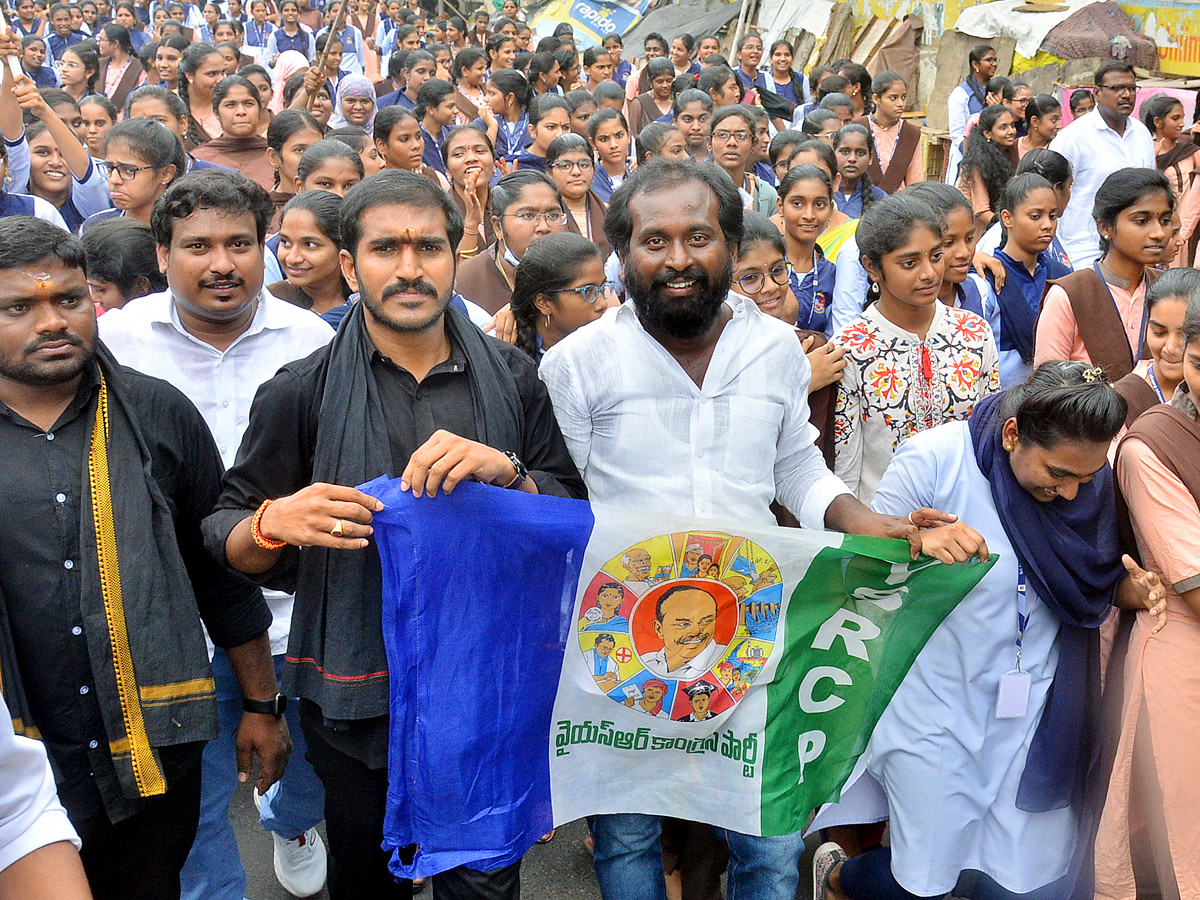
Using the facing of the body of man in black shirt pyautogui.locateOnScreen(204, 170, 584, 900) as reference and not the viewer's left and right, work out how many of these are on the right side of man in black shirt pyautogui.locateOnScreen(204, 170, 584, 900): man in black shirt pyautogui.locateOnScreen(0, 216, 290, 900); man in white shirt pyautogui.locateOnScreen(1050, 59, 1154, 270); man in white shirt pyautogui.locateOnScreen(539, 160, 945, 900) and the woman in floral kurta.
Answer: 1

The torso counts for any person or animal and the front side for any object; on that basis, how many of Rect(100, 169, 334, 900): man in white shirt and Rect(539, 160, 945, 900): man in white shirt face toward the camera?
2

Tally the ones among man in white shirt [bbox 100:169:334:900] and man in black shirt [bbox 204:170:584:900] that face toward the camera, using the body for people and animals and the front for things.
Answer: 2

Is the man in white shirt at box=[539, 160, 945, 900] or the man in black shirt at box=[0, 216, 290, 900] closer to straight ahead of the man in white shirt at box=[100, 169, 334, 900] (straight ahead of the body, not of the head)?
the man in black shirt

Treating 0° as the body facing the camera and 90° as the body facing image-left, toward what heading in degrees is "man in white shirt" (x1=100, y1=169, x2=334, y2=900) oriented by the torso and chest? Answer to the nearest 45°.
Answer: approximately 0°

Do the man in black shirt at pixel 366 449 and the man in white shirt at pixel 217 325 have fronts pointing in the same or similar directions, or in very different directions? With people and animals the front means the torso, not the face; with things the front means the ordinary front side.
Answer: same or similar directions

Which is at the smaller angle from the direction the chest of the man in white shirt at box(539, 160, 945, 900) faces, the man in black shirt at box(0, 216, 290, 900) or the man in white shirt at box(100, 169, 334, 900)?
the man in black shirt

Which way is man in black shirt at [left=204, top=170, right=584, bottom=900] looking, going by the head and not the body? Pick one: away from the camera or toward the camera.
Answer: toward the camera

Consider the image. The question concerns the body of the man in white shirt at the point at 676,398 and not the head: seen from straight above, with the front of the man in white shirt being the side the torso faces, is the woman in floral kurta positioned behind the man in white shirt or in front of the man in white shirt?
behind

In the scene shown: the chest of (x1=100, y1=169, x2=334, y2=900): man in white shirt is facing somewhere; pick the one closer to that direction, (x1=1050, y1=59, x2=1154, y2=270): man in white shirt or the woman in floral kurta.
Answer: the woman in floral kurta

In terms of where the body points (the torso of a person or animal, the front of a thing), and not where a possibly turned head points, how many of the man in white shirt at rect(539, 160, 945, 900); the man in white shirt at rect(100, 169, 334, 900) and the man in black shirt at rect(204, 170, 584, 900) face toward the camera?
3

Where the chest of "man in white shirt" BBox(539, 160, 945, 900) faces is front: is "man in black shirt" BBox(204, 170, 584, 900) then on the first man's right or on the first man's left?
on the first man's right

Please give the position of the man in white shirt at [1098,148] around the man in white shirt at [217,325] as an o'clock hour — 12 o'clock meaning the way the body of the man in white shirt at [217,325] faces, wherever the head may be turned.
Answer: the man in white shirt at [1098,148] is roughly at 8 o'clock from the man in white shirt at [217,325].

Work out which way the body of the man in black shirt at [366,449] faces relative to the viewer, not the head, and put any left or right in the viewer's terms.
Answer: facing the viewer
